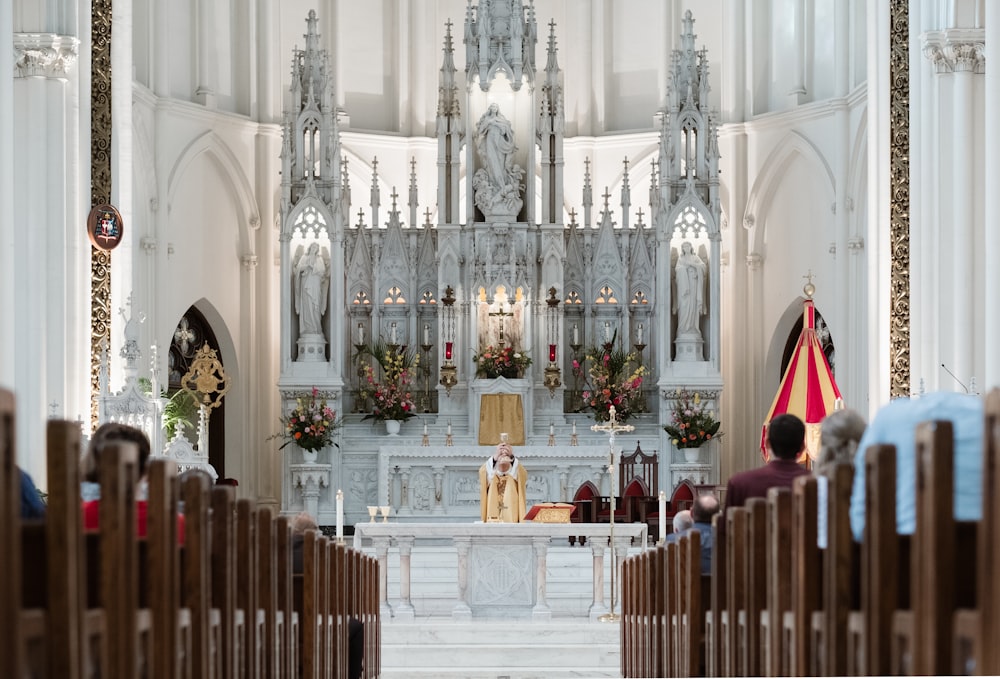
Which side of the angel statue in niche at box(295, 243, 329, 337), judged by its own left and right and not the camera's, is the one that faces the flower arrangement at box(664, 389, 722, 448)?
left

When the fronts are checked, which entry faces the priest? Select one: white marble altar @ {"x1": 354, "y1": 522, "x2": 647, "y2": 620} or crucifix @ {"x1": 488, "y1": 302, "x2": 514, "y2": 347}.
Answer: the crucifix

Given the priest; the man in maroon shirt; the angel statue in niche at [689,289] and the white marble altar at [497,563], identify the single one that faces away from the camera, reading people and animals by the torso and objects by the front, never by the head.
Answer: the man in maroon shirt

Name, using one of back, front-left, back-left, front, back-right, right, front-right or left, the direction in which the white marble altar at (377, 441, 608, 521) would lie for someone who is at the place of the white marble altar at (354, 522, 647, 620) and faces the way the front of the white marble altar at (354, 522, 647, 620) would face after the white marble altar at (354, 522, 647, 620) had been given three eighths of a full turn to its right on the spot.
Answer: front-right

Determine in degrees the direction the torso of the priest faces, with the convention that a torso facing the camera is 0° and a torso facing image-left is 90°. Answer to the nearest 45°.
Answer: approximately 0°

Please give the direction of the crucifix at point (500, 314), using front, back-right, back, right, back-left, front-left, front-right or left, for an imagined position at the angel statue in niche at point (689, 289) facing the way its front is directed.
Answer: right

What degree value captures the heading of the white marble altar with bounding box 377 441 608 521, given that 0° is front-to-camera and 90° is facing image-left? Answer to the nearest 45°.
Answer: approximately 0°

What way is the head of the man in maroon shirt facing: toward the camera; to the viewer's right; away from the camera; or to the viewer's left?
away from the camera

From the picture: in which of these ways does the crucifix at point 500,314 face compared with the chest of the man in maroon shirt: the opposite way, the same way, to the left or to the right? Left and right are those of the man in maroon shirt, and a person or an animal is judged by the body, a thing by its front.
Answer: the opposite way

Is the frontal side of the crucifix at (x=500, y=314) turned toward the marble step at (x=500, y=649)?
yes
